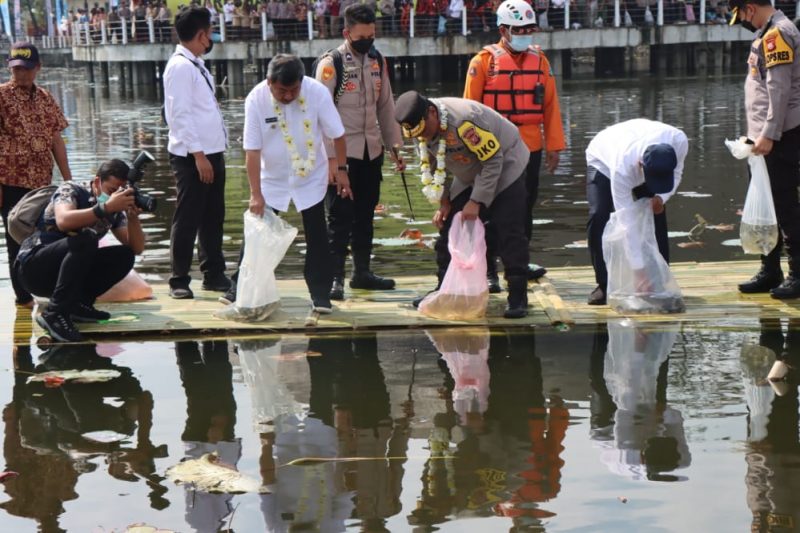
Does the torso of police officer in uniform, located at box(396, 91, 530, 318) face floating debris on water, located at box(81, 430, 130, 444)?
yes

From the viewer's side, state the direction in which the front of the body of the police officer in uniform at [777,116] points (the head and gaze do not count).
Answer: to the viewer's left

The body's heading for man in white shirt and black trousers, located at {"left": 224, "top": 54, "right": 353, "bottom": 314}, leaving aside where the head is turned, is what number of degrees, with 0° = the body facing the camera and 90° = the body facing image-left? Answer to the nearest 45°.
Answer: approximately 0°

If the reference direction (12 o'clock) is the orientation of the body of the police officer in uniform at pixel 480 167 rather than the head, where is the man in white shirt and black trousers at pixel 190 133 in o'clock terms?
The man in white shirt and black trousers is roughly at 2 o'clock from the police officer in uniform.

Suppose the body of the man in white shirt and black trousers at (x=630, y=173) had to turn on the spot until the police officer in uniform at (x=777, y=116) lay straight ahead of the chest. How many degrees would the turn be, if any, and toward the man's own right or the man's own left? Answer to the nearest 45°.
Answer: approximately 90° to the man's own left

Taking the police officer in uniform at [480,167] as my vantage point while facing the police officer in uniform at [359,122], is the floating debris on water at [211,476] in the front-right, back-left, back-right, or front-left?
back-left

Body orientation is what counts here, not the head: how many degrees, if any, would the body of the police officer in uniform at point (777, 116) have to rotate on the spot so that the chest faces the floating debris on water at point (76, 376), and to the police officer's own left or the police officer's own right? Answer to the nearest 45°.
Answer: approximately 45° to the police officer's own left

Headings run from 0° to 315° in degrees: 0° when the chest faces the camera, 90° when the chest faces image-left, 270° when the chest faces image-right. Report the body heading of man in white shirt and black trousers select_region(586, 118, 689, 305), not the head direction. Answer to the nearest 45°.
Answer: approximately 315°
